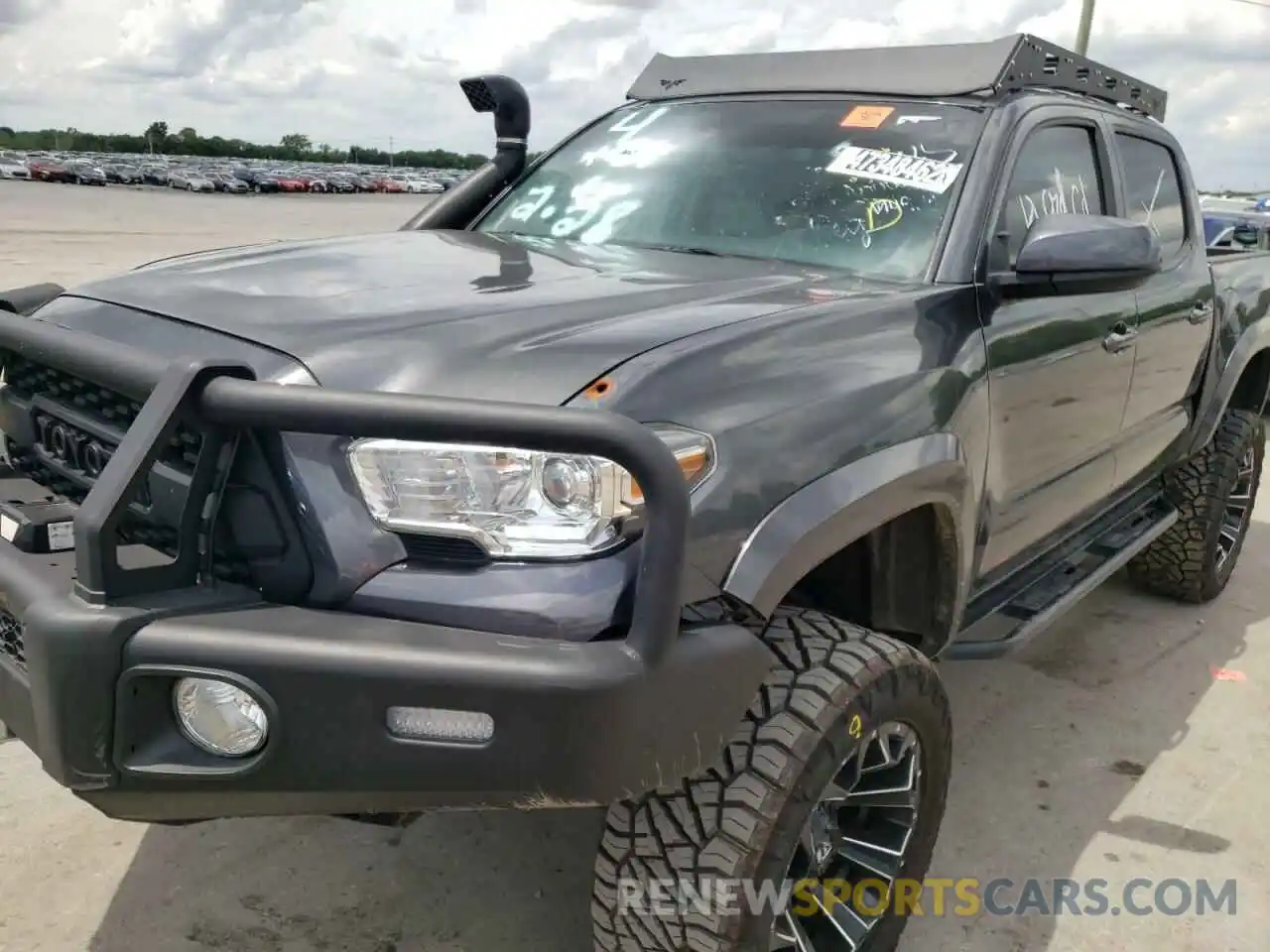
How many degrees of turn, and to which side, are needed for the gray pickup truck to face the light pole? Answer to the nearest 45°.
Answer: approximately 135° to its right

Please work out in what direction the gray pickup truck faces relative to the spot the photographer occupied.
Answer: facing the viewer and to the left of the viewer
